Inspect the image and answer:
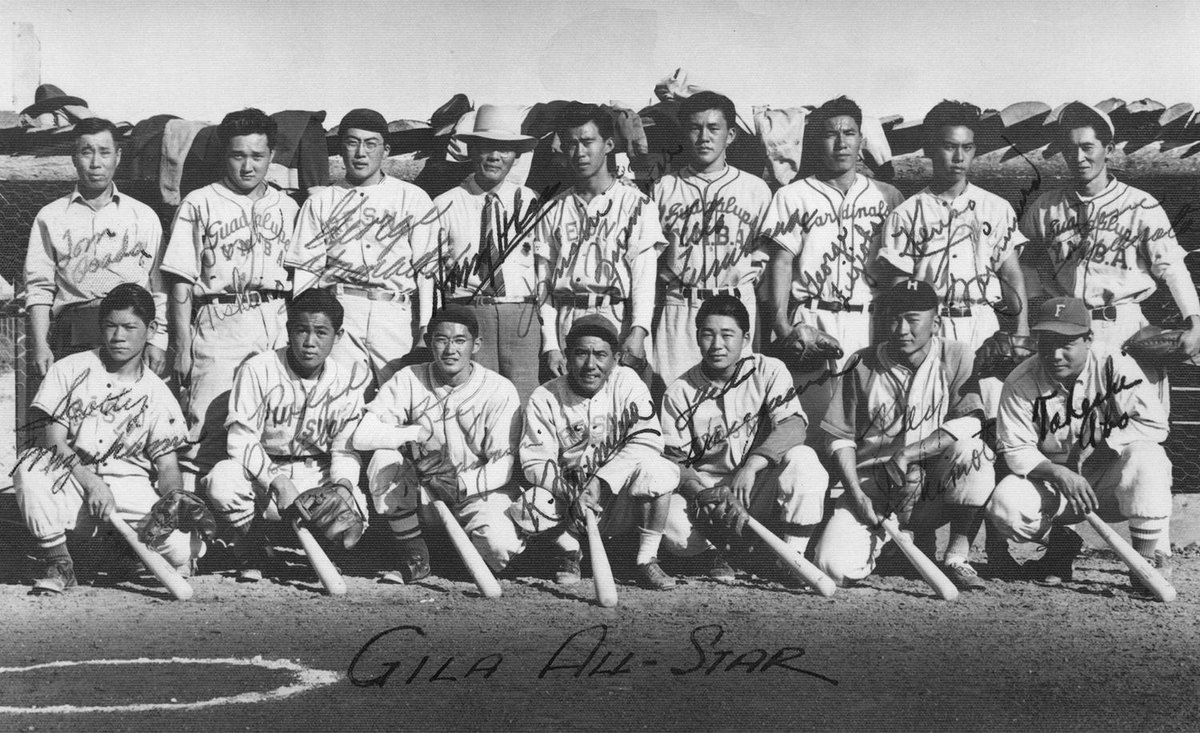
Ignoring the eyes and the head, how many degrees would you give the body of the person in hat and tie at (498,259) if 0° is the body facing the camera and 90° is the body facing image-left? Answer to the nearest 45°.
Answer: approximately 0°

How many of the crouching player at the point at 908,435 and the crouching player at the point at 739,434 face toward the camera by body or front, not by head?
2

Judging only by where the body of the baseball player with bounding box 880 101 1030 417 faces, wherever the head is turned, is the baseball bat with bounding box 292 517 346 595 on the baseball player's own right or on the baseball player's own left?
on the baseball player's own right

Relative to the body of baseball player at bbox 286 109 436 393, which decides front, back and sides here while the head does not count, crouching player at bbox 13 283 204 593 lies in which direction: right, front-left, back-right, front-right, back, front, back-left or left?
right

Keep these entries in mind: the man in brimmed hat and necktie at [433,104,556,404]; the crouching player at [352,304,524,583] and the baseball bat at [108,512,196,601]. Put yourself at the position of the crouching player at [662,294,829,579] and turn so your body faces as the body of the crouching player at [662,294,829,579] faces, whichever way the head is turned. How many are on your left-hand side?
0

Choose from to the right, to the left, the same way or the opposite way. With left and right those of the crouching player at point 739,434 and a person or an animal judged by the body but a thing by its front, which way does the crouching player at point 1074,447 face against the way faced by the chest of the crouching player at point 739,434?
the same way

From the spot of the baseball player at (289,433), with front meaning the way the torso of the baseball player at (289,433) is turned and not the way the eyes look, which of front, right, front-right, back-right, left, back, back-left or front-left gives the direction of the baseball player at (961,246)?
left

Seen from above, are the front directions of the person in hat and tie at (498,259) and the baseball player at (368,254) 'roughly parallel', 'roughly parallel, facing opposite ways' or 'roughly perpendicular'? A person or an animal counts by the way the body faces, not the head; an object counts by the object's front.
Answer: roughly parallel

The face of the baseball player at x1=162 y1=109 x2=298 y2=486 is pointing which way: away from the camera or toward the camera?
toward the camera

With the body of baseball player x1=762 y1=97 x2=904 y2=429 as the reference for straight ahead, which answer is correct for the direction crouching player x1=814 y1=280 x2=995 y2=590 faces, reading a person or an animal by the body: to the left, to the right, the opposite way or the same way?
the same way

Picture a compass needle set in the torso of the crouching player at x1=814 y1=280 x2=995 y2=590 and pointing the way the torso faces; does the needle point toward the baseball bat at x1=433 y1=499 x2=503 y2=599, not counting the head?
no

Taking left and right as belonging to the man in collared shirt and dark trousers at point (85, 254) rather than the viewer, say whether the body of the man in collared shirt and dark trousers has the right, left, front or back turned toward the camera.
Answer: front

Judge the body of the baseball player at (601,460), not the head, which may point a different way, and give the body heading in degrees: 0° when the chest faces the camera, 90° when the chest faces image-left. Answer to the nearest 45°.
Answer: approximately 0°

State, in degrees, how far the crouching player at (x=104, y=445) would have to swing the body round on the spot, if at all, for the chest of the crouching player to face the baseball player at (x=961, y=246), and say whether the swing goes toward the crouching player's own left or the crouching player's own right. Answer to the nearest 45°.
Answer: approximately 90° to the crouching player's own left

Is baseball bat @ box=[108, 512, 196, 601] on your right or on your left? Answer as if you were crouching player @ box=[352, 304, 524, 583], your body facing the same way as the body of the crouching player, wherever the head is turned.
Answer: on your right

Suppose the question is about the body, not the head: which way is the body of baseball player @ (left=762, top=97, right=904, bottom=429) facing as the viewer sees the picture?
toward the camera

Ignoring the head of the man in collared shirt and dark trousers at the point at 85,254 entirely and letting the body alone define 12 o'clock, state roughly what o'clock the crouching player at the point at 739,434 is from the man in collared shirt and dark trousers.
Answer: The crouching player is roughly at 10 o'clock from the man in collared shirt and dark trousers.

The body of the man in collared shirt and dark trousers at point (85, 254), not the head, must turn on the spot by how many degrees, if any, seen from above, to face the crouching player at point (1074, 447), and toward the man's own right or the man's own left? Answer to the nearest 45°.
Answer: approximately 45° to the man's own left
